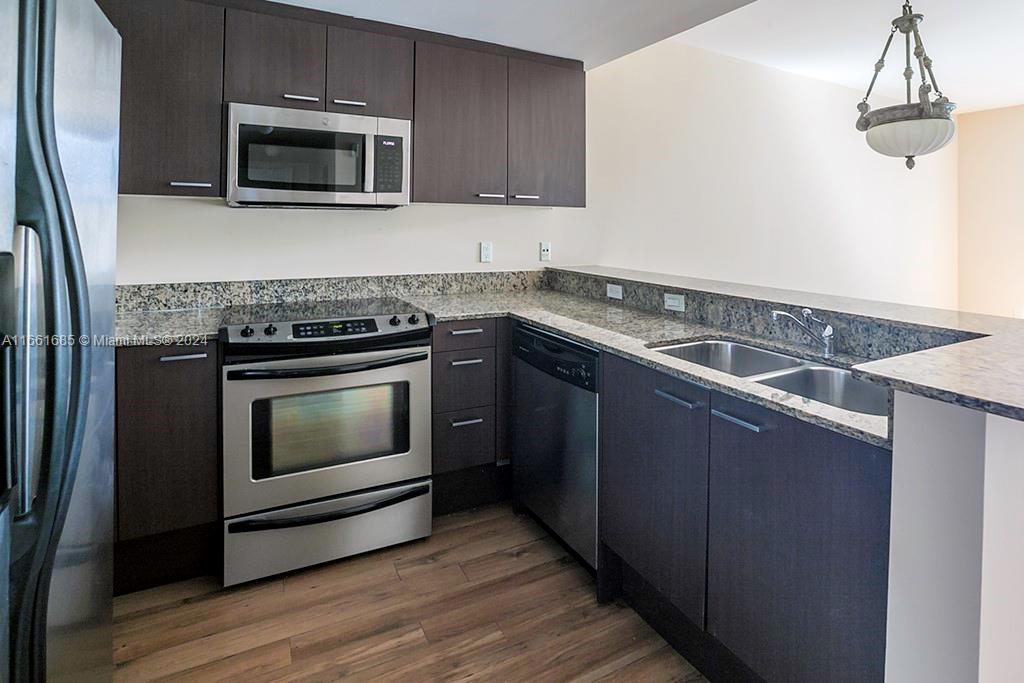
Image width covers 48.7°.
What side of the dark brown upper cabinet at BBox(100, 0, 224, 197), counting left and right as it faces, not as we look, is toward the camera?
front

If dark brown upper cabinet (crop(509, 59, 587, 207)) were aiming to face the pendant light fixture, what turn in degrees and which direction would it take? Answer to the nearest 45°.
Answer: approximately 45° to its left

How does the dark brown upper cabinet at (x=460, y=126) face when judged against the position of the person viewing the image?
facing the viewer and to the right of the viewer

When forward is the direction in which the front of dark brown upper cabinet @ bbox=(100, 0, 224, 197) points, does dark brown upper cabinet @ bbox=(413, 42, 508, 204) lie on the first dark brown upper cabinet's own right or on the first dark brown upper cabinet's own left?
on the first dark brown upper cabinet's own left

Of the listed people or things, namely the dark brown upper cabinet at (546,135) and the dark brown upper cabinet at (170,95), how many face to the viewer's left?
0

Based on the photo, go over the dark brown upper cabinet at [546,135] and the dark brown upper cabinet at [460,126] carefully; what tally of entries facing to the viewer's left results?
0
